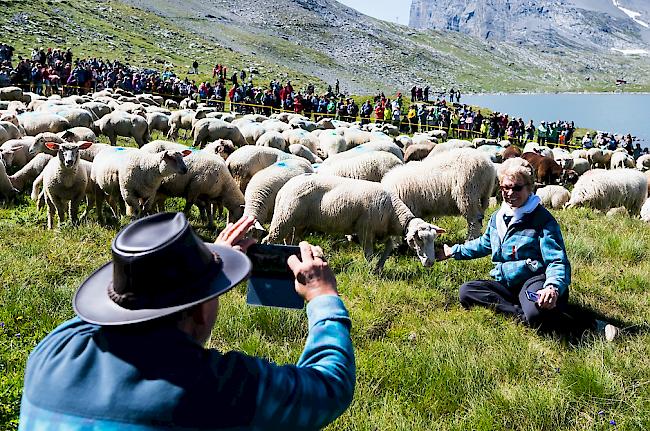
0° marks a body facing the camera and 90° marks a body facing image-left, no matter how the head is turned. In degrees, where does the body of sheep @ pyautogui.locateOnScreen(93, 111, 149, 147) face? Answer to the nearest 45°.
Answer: approximately 90°

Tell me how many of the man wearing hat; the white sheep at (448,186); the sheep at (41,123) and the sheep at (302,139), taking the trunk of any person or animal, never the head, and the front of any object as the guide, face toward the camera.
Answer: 0

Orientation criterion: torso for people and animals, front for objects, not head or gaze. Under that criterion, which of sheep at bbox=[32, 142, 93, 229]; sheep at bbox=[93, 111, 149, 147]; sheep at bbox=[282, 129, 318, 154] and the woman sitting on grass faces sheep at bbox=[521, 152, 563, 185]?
sheep at bbox=[282, 129, 318, 154]

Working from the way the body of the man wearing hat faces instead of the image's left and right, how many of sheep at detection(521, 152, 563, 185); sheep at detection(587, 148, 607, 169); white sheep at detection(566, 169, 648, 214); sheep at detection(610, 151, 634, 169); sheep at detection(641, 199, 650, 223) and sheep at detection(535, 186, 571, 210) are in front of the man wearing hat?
6

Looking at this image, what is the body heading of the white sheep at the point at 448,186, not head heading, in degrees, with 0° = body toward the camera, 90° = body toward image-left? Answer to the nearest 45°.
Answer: approximately 135°

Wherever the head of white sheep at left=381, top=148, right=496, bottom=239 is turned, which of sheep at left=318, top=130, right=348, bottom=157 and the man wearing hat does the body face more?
the sheep

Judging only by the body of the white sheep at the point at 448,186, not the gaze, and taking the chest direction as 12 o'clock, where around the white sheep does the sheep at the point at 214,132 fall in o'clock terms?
The sheep is roughly at 12 o'clock from the white sheep.

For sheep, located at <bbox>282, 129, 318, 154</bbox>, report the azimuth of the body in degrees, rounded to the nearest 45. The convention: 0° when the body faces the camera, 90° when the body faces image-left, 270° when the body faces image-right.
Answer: approximately 270°

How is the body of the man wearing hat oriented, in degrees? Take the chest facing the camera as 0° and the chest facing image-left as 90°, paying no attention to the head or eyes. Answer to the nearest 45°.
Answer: approximately 225°

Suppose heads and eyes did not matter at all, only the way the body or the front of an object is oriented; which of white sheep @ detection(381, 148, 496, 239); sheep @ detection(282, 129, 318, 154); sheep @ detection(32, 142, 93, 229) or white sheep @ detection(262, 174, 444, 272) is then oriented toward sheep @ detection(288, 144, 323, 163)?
white sheep @ detection(381, 148, 496, 239)

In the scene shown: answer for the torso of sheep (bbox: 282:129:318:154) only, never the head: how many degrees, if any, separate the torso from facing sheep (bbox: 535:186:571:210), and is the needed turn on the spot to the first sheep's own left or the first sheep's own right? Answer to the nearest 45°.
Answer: approximately 45° to the first sheep's own right

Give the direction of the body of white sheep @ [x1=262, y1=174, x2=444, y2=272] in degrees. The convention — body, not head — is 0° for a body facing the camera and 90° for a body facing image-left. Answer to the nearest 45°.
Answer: approximately 270°
